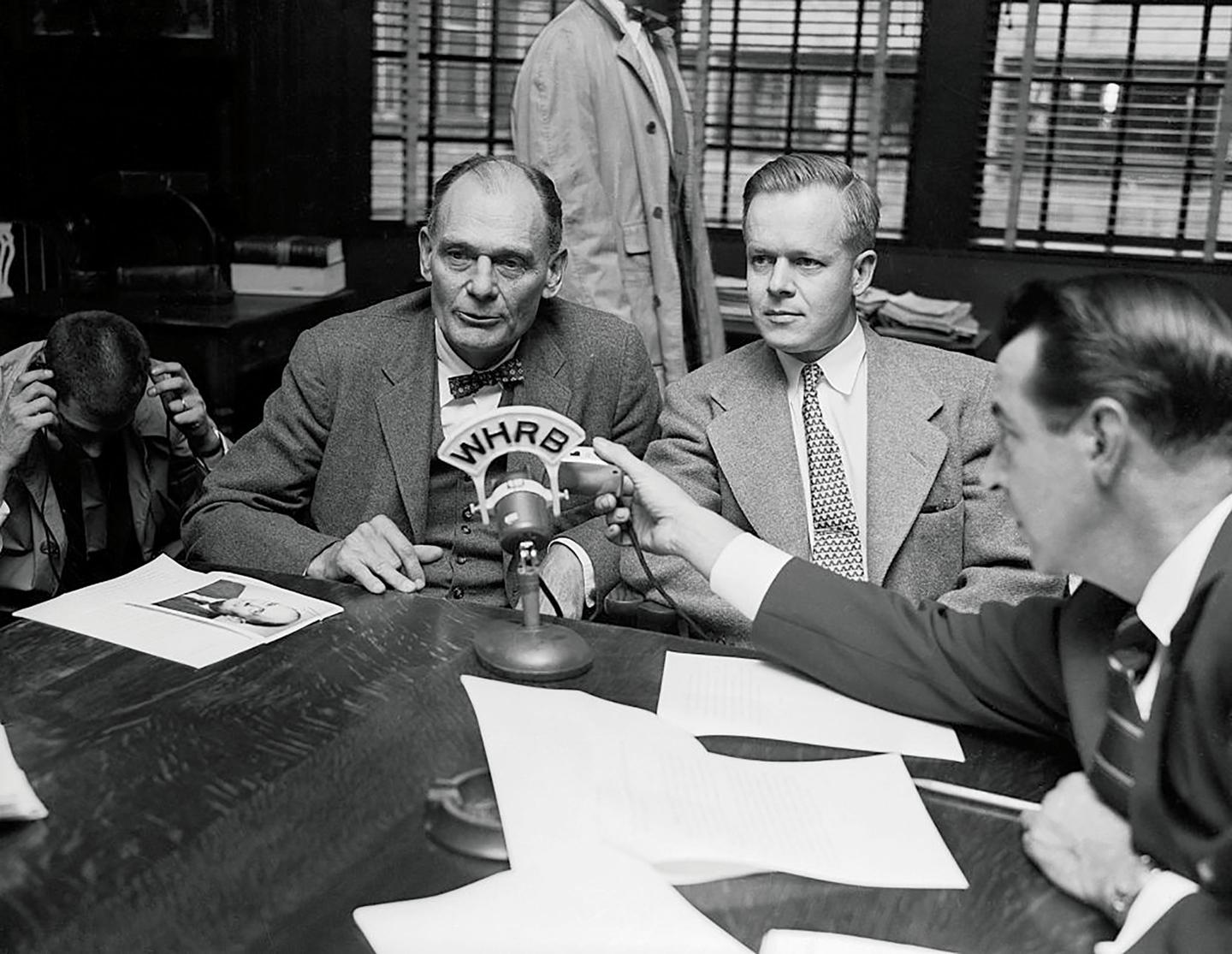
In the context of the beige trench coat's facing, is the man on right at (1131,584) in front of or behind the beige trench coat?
in front

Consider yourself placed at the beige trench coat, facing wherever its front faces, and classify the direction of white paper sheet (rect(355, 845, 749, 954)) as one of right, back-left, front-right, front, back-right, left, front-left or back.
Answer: front-right

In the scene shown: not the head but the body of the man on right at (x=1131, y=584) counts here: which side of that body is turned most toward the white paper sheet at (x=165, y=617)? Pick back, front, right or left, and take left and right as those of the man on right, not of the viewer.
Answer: front

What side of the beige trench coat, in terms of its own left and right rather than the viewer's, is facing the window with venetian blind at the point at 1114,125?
left

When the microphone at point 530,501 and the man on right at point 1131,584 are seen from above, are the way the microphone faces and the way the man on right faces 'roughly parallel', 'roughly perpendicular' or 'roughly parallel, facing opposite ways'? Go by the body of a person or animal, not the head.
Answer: roughly perpendicular

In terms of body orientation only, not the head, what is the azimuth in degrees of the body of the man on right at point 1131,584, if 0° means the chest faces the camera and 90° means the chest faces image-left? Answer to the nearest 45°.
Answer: approximately 90°

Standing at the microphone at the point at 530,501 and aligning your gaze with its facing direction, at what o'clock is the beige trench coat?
The beige trench coat is roughly at 6 o'clock from the microphone.

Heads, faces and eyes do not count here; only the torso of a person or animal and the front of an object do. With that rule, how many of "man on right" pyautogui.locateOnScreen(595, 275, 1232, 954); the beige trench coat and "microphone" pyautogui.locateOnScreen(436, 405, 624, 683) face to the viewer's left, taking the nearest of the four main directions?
1

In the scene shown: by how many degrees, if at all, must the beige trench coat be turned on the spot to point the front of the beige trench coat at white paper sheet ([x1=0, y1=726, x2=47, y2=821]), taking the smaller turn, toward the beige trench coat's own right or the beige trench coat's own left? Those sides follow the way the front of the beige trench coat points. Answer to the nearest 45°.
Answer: approximately 45° to the beige trench coat's own right
